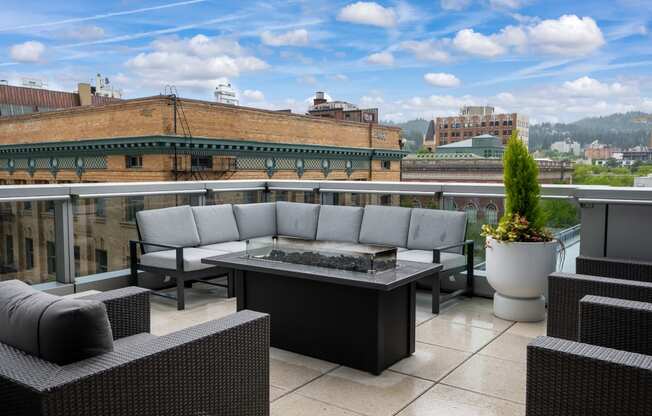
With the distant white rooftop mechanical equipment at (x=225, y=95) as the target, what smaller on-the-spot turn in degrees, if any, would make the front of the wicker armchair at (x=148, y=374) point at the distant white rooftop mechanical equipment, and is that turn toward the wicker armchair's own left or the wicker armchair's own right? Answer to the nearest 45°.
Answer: approximately 45° to the wicker armchair's own left

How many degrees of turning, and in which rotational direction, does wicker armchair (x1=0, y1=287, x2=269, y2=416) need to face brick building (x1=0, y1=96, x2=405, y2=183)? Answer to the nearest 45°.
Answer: approximately 45° to its left

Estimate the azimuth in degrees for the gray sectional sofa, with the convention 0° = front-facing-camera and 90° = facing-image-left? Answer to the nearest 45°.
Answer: approximately 0°

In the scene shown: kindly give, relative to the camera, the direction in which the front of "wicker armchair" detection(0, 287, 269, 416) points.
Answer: facing away from the viewer and to the right of the viewer

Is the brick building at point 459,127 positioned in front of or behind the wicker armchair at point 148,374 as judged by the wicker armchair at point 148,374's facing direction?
in front

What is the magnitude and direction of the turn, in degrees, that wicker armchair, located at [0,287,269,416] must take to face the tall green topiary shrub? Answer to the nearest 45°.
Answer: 0° — it already faces it

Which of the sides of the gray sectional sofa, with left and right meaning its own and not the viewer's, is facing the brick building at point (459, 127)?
back

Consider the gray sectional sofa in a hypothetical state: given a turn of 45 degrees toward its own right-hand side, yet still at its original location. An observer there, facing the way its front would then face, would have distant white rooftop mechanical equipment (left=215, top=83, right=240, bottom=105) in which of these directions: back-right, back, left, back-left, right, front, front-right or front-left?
back-right

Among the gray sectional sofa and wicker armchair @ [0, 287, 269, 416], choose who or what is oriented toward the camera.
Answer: the gray sectional sofa

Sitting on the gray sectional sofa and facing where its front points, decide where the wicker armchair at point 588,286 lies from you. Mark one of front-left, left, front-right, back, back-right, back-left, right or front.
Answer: front-left

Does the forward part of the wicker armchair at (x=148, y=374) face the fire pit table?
yes

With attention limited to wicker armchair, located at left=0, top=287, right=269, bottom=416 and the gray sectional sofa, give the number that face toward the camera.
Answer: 1

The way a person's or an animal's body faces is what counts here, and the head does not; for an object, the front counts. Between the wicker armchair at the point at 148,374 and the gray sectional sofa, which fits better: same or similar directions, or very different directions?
very different directions

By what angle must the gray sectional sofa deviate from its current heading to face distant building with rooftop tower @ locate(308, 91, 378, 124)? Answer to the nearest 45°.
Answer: approximately 180°
